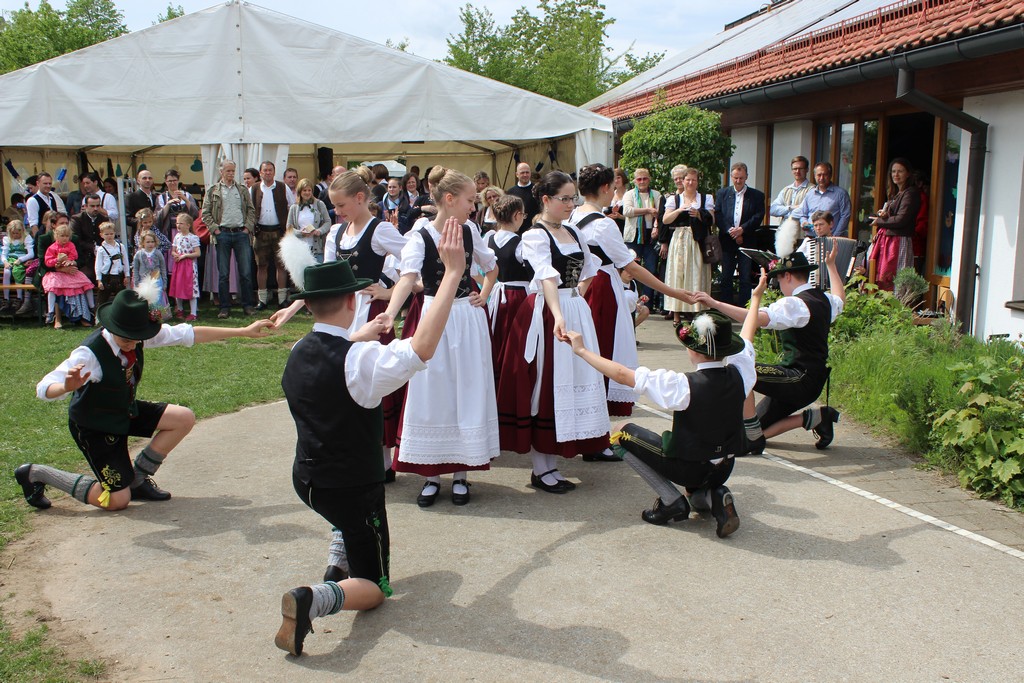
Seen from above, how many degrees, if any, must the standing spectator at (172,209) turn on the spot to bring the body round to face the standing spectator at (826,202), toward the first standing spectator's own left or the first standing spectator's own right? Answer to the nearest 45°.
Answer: approximately 45° to the first standing spectator's own left

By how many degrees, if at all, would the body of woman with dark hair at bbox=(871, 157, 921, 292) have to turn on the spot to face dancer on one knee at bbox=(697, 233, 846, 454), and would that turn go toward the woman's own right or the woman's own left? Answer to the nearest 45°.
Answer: approximately 45° to the woman's own left

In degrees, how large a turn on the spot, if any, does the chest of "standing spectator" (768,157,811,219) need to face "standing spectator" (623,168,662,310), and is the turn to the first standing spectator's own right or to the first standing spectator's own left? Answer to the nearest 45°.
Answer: approximately 90° to the first standing spectator's own right

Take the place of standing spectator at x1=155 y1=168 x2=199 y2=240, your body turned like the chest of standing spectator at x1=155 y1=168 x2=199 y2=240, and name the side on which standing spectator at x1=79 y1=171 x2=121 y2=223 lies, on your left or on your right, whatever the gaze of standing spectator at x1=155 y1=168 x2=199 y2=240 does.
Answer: on your right

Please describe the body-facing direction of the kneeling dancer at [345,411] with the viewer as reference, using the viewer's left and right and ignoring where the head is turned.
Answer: facing away from the viewer and to the right of the viewer

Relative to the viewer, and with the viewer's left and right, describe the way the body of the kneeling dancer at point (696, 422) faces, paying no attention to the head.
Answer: facing away from the viewer and to the left of the viewer

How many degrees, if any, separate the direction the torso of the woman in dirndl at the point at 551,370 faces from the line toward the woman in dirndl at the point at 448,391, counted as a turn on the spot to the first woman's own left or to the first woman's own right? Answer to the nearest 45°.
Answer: approximately 90° to the first woman's own right

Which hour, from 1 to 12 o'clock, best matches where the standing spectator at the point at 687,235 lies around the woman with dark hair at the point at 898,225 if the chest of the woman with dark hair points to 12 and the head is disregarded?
The standing spectator is roughly at 2 o'clock from the woman with dark hair.

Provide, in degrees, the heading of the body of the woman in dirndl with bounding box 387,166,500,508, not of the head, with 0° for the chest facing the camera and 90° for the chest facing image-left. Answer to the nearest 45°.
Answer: approximately 0°
